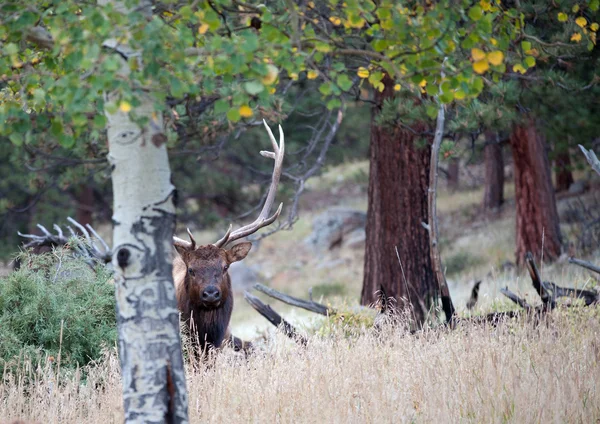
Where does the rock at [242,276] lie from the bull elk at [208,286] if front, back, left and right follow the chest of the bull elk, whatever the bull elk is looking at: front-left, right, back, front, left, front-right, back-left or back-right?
back

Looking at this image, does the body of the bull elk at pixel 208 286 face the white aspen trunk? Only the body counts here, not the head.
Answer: yes

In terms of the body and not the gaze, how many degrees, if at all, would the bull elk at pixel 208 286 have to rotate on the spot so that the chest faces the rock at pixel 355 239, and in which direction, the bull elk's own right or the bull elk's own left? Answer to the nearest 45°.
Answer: approximately 180°

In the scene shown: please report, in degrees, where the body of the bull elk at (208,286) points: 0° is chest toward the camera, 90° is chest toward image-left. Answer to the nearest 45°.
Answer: approximately 0°

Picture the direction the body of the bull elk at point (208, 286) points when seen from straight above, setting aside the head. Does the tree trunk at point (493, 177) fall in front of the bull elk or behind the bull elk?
behind

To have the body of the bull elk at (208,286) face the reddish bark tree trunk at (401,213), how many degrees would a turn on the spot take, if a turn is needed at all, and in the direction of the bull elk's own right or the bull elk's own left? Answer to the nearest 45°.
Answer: approximately 135° to the bull elk's own left

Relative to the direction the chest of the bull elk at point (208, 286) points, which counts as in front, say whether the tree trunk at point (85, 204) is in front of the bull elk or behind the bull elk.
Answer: behind
